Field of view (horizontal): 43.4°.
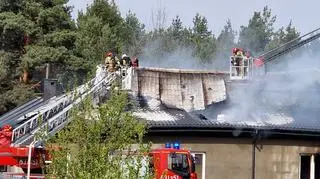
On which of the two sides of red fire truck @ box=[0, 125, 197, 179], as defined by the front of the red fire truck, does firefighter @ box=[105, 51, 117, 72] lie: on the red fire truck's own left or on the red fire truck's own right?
on the red fire truck's own left

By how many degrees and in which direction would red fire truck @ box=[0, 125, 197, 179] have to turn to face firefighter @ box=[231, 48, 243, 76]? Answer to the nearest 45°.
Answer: approximately 45° to its left

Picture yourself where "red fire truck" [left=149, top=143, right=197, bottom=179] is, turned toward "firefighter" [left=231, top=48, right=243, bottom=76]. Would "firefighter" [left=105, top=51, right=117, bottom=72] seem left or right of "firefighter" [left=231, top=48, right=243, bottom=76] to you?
left

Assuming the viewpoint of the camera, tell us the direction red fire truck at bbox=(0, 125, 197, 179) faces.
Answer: facing to the right of the viewer

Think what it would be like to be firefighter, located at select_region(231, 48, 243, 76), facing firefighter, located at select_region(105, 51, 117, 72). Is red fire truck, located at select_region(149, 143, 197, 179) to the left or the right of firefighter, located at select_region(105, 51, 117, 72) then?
left

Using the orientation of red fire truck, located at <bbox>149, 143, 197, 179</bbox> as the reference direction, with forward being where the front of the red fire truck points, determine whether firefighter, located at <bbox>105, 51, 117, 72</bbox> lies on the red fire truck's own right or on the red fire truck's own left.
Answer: on the red fire truck's own left
